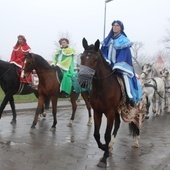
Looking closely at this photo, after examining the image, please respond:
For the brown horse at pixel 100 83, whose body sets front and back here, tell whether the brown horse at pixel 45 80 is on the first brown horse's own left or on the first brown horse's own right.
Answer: on the first brown horse's own right

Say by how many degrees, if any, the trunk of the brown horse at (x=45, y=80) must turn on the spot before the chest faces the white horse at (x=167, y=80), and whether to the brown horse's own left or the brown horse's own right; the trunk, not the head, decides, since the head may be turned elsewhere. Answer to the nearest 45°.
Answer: approximately 180°

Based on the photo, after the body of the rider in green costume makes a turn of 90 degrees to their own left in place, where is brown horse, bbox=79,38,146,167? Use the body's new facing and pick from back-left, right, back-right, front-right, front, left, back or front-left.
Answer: front-right

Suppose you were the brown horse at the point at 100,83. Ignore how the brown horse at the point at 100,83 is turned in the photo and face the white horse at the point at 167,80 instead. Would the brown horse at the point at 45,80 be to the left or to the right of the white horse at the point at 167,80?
left

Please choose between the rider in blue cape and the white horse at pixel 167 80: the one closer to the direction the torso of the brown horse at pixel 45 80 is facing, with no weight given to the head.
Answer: the rider in blue cape

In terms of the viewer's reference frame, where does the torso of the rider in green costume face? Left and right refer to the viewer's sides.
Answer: facing the viewer and to the left of the viewer

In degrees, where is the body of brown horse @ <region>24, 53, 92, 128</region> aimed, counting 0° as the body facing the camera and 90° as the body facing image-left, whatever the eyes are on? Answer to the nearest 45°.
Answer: approximately 45°

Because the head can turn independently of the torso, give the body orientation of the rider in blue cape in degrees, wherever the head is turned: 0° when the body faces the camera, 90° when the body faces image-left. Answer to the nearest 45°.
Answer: approximately 45°

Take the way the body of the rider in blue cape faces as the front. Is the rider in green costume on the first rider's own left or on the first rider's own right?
on the first rider's own right

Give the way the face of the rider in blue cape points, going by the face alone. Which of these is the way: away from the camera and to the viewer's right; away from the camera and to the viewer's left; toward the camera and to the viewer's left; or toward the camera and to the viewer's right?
toward the camera and to the viewer's left
